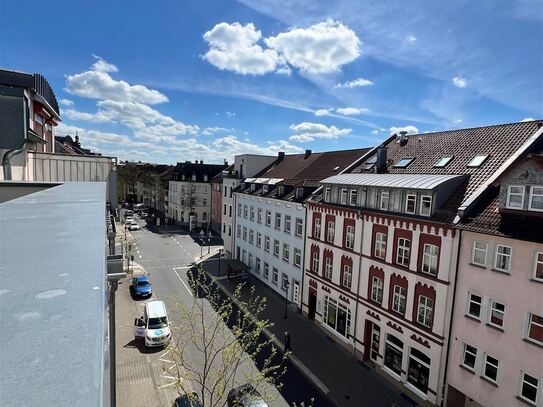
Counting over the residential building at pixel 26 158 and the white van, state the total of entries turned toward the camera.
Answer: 1

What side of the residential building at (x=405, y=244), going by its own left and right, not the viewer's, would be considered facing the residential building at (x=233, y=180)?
right

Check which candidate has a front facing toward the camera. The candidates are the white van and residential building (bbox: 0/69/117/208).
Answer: the white van

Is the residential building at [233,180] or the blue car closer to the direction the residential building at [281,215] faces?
the blue car

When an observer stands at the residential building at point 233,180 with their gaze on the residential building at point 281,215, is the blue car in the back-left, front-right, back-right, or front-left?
front-right

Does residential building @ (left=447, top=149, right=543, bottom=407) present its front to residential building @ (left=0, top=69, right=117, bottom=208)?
yes

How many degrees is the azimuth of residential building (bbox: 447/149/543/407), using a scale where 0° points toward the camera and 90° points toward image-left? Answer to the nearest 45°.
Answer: approximately 45°

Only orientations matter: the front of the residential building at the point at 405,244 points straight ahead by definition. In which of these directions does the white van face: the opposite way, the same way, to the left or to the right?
to the left

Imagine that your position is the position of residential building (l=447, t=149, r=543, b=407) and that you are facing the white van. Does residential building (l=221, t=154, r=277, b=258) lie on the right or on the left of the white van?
right

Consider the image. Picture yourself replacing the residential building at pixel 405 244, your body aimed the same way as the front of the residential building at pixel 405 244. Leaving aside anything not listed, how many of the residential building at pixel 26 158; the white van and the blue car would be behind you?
0

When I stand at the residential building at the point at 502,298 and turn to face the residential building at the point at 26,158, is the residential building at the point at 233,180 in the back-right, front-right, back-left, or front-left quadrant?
front-right

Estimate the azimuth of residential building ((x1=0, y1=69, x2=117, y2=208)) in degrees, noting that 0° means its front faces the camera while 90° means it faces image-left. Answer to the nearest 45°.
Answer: approximately 270°

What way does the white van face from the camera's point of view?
toward the camera

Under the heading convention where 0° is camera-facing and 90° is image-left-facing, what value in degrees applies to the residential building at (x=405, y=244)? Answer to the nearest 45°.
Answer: approximately 45°

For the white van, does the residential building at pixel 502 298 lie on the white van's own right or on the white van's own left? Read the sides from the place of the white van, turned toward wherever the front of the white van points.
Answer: on the white van's own left

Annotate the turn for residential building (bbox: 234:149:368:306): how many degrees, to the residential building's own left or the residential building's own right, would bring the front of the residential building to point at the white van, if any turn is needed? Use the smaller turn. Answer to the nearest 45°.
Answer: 0° — it already faces it

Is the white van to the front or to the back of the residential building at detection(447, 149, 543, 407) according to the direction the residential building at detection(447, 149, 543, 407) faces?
to the front

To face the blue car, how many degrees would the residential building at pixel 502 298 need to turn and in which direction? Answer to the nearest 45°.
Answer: approximately 45° to its right
